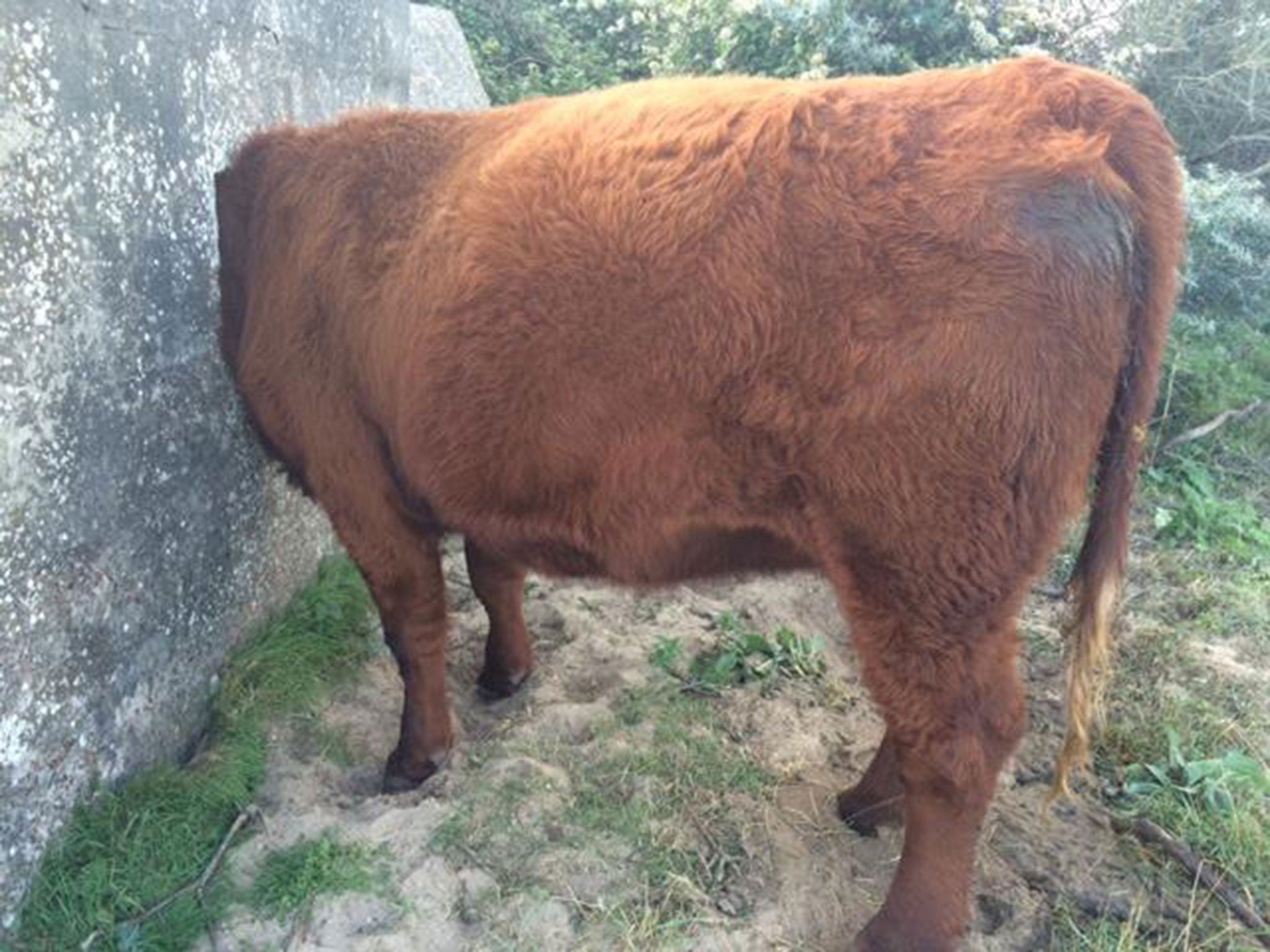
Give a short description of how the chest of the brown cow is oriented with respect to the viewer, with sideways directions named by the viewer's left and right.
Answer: facing away from the viewer and to the left of the viewer

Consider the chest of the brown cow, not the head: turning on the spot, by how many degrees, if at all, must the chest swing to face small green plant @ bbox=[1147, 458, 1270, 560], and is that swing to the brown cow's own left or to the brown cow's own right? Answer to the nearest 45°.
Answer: approximately 90° to the brown cow's own right

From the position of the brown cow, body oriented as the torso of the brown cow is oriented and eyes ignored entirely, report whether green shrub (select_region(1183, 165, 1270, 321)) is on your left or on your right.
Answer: on your right

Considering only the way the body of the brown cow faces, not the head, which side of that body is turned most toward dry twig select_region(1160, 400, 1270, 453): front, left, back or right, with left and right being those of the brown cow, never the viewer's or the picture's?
right
